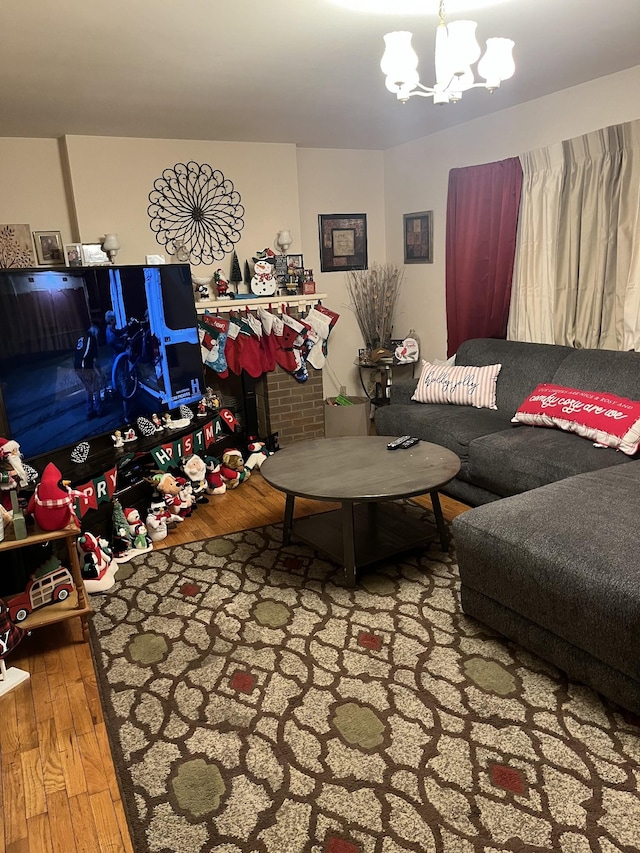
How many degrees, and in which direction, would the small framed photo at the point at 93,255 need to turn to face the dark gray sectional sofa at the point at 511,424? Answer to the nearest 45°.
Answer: approximately 45° to its left

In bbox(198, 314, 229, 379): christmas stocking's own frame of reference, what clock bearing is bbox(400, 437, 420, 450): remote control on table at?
The remote control on table is roughly at 11 o'clock from the christmas stocking.

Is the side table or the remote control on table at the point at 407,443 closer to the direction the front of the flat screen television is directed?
the remote control on table

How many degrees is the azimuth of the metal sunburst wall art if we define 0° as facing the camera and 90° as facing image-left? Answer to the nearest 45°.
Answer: approximately 0°

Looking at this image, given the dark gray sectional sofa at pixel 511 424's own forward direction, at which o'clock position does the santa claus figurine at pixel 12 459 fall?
The santa claus figurine is roughly at 12 o'clock from the dark gray sectional sofa.

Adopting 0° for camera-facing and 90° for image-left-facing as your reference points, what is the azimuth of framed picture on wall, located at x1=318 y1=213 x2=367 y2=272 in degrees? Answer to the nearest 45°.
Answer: approximately 0°

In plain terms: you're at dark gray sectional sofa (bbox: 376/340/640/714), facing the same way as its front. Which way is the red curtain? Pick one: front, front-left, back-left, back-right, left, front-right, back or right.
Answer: back-right

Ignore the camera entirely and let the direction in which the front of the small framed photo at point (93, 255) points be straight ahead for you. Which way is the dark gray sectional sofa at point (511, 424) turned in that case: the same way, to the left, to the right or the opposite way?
to the right

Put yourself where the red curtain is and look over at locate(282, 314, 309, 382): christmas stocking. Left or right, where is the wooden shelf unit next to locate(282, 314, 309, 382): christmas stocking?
left

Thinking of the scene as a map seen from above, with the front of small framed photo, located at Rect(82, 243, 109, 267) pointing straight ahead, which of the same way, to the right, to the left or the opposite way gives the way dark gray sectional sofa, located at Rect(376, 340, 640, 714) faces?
to the right

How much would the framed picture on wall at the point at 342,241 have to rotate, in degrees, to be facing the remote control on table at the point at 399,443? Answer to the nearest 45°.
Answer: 0° — it already faces it
